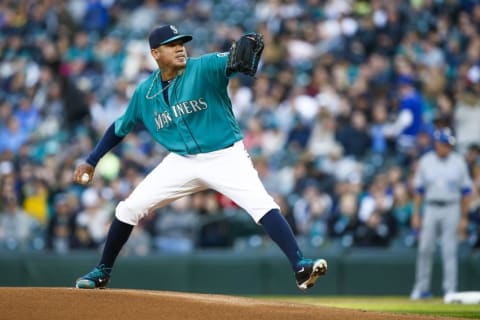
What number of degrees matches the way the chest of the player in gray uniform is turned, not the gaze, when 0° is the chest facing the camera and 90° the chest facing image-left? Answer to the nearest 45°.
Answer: approximately 0°

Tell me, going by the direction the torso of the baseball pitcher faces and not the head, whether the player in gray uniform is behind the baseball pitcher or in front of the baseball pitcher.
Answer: behind

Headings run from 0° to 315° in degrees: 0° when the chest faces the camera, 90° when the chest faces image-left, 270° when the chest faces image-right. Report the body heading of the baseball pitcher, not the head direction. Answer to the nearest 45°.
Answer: approximately 0°

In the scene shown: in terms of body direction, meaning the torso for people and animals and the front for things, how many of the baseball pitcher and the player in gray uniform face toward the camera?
2

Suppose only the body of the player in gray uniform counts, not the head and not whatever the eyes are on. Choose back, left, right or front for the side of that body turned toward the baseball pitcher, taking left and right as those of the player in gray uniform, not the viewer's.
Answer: front
